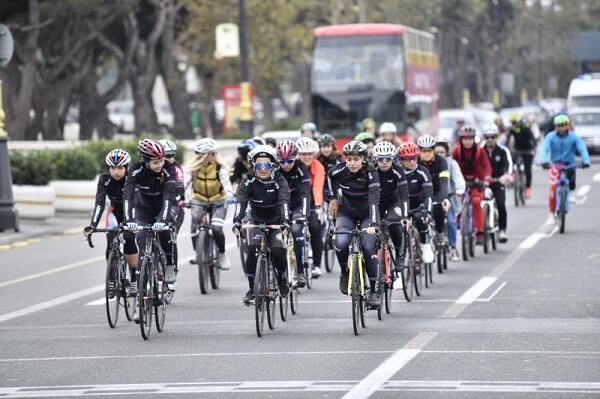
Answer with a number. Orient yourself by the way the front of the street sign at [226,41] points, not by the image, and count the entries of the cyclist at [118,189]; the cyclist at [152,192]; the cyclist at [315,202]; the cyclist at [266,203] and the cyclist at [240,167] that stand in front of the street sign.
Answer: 5

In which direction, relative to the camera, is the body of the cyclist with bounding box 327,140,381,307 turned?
toward the camera

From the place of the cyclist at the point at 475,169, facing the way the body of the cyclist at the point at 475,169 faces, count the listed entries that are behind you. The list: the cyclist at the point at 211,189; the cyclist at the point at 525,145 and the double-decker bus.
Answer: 2

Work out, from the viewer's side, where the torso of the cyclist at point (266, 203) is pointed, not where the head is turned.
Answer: toward the camera

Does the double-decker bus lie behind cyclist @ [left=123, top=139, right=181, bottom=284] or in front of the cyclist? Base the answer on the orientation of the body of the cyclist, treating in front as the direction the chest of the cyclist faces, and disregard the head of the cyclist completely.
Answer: behind

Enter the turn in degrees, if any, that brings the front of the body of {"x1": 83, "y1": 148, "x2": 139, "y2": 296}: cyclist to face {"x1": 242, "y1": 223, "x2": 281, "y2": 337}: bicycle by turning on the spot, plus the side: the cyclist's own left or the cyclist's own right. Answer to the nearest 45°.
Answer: approximately 45° to the cyclist's own left

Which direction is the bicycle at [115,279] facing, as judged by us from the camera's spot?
facing the viewer

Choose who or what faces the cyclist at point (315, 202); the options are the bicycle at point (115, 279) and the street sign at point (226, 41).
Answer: the street sign

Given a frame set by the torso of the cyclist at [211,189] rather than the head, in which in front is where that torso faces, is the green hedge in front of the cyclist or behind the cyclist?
behind

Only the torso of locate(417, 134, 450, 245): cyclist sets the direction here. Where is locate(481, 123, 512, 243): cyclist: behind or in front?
behind

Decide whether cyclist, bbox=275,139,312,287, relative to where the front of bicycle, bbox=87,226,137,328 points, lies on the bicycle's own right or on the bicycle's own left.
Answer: on the bicycle's own left
